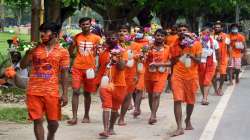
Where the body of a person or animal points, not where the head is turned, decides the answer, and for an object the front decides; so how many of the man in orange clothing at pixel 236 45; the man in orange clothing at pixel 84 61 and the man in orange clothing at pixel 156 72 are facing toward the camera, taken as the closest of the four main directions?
3

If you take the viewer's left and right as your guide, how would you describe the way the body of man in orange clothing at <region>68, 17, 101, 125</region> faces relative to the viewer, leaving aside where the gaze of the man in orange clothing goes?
facing the viewer

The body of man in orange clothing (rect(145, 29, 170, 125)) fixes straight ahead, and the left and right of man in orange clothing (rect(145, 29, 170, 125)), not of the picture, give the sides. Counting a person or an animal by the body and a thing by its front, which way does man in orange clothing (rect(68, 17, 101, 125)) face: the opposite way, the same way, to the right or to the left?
the same way

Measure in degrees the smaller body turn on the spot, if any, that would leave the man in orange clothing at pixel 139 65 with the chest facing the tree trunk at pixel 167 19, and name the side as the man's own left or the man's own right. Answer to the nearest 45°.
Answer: approximately 180°

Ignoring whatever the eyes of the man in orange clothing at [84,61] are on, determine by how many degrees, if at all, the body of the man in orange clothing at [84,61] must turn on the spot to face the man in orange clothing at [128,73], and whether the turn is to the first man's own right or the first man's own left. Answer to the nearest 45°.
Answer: approximately 90° to the first man's own left

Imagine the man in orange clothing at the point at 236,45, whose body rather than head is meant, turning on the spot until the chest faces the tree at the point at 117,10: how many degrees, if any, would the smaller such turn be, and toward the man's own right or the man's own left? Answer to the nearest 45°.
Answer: approximately 135° to the man's own right

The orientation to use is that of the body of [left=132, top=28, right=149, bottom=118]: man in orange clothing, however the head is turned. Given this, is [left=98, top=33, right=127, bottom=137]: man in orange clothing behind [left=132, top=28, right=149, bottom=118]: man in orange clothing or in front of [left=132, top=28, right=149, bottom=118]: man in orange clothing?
in front

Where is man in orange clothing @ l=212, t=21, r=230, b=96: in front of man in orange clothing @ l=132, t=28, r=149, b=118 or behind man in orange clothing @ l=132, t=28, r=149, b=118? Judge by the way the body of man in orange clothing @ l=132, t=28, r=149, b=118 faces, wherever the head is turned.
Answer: behind

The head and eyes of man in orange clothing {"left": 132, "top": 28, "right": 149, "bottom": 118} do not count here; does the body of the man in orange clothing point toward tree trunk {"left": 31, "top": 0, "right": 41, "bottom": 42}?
no

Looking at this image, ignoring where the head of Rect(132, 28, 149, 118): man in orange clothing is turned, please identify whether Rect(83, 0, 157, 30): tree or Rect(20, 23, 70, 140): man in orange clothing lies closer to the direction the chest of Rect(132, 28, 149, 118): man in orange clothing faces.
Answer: the man in orange clothing

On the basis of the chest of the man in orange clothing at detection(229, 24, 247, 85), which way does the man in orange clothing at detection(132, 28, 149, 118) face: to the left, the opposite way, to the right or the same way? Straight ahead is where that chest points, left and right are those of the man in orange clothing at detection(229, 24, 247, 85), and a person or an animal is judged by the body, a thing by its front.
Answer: the same way

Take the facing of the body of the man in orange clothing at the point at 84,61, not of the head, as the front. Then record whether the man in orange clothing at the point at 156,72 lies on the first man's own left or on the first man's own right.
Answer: on the first man's own left

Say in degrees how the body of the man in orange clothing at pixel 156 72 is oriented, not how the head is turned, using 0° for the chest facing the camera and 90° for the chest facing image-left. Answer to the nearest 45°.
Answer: approximately 0°

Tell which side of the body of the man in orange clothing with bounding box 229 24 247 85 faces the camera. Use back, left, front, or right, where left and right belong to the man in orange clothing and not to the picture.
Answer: front

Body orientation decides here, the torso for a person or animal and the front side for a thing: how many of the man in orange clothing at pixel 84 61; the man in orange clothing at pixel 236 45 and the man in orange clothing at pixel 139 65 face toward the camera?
3

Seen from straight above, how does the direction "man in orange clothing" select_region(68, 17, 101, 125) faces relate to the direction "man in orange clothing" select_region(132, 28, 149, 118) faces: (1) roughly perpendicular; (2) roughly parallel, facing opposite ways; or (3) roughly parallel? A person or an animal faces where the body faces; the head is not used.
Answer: roughly parallel

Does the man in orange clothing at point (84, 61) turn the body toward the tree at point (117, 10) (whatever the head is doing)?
no

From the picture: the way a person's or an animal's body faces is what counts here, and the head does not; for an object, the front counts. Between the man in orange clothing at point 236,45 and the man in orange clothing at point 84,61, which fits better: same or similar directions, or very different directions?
same or similar directions
